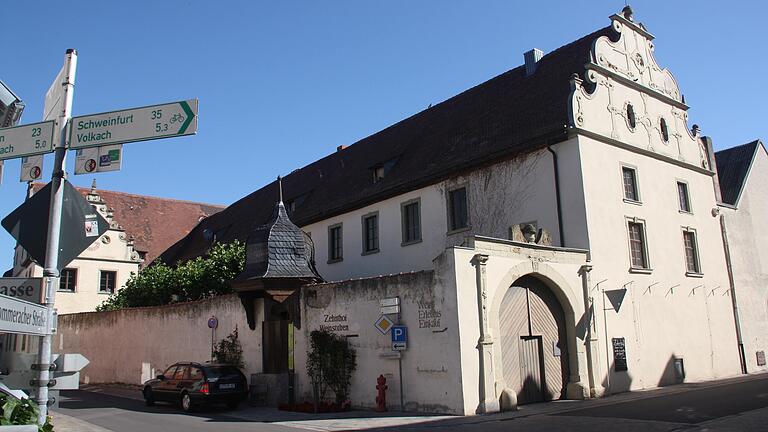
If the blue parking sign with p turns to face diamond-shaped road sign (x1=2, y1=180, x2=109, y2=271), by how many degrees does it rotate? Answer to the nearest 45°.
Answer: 0° — it already faces it

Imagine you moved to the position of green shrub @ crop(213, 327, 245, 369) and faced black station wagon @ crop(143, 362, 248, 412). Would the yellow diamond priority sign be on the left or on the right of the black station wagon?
left

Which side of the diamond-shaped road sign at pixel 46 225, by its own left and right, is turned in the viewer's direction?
back

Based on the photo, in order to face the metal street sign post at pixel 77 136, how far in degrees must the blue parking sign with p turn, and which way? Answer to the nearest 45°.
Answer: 0° — it already faces it

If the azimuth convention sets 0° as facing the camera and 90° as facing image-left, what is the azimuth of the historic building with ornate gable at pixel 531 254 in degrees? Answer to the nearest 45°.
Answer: approximately 315°

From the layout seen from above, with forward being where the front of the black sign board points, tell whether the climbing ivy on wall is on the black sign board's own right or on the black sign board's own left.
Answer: on the black sign board's own right

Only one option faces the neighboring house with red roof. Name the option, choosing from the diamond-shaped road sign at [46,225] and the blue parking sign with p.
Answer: the diamond-shaped road sign

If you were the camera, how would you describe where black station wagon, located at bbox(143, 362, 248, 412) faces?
facing away from the viewer and to the left of the viewer

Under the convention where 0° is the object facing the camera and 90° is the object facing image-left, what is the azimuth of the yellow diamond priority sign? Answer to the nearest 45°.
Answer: approximately 0°
